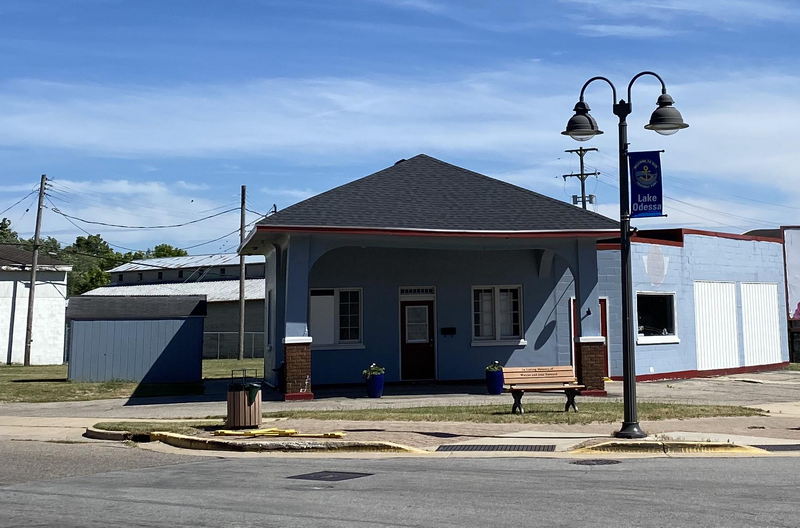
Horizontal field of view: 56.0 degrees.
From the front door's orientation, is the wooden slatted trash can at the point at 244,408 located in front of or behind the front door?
in front

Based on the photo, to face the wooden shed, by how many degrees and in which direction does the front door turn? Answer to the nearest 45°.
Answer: approximately 90° to its right

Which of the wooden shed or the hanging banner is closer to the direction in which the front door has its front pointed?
the hanging banner

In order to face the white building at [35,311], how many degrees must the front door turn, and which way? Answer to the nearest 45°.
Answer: approximately 135° to its right

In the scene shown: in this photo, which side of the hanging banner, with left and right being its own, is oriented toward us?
front

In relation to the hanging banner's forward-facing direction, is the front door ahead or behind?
behind

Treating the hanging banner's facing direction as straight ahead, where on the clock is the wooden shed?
The wooden shed is roughly at 4 o'clock from the hanging banner.

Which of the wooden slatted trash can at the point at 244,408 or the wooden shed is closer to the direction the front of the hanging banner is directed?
the wooden slatted trash can

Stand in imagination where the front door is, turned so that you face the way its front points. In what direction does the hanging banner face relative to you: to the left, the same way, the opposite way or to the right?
the same way

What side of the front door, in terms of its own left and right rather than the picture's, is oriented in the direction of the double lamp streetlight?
front

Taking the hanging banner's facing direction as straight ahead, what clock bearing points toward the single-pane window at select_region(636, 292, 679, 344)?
The single-pane window is roughly at 6 o'clock from the hanging banner.

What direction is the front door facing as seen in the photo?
toward the camera

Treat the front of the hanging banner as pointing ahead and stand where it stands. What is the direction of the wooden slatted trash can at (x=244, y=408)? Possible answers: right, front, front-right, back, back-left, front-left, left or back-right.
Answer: right

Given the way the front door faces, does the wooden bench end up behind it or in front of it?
in front

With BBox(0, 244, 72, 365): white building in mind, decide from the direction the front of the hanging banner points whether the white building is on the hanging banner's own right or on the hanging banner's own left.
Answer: on the hanging banner's own right

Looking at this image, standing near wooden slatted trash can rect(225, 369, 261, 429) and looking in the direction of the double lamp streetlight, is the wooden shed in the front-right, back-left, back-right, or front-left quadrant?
back-left
